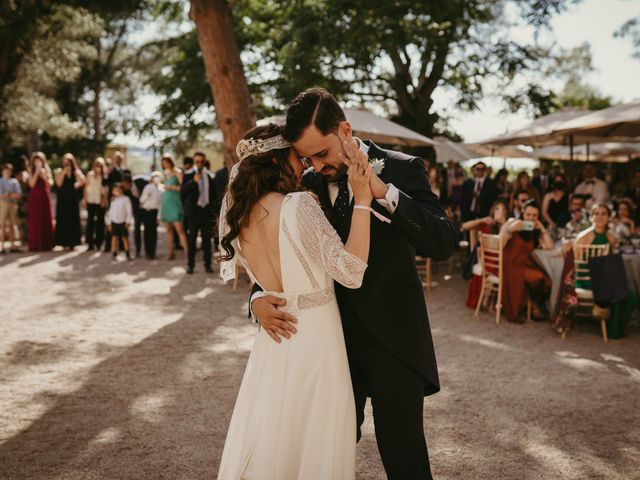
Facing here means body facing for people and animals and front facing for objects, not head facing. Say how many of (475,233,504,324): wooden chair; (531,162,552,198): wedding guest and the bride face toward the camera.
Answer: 1

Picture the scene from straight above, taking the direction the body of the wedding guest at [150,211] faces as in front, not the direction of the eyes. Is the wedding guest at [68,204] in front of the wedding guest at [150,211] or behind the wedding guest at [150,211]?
behind

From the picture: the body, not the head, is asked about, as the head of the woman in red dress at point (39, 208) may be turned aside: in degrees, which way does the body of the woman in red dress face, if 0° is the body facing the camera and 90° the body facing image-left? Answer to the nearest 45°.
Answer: approximately 0°

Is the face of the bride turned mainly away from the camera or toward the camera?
away from the camera

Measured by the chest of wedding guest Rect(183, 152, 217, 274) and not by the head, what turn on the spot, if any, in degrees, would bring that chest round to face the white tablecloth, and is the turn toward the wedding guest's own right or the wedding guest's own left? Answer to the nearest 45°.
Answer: approximately 45° to the wedding guest's own left

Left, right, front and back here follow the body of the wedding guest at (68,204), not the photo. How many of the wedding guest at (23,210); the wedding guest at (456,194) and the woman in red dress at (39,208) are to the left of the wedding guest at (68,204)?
1

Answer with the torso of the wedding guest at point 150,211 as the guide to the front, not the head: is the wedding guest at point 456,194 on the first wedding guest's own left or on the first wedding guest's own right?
on the first wedding guest's own left

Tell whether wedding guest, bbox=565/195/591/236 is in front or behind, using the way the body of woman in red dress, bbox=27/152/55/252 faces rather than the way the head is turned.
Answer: in front

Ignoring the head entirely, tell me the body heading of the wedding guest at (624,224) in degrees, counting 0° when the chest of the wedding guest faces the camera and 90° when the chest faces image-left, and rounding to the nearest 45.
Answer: approximately 45°

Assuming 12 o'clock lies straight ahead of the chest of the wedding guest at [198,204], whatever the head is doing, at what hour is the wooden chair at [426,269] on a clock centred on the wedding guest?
The wooden chair is roughly at 10 o'clock from the wedding guest.
